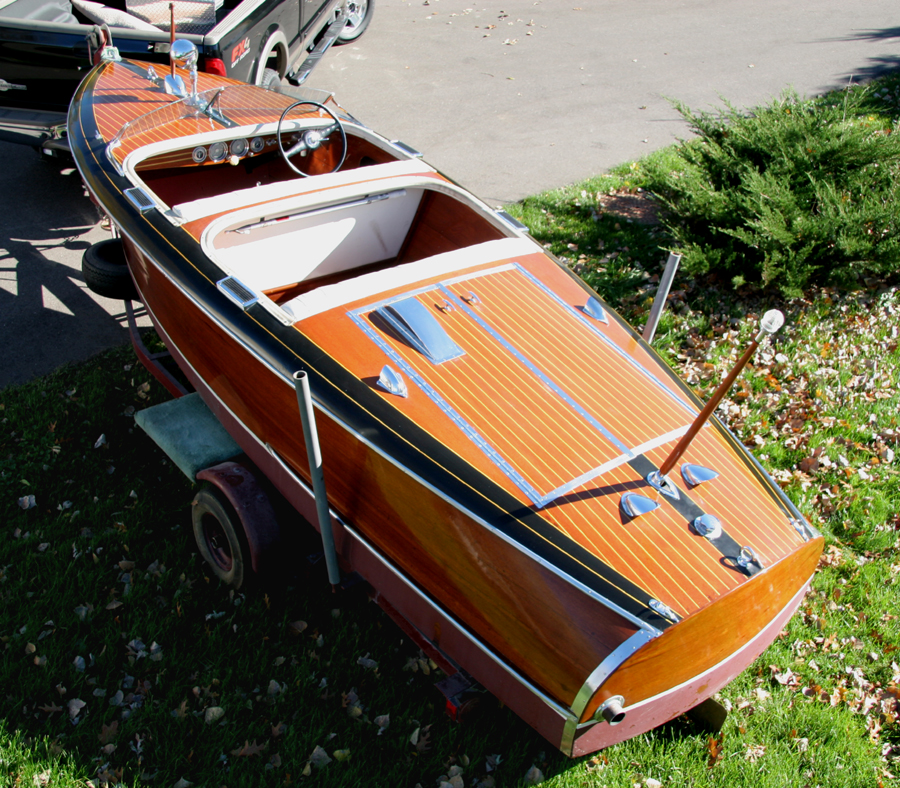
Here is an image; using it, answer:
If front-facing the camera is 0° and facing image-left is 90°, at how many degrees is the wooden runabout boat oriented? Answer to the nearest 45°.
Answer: approximately 135°

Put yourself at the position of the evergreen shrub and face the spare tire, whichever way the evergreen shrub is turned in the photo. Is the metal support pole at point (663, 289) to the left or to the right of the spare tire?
left

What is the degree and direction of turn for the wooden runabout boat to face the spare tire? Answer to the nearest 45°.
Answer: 0° — it already faces it

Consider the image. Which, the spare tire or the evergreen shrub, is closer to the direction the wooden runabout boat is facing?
the spare tire

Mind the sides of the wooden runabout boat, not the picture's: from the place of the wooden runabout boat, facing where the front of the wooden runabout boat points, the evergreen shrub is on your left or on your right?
on your right
